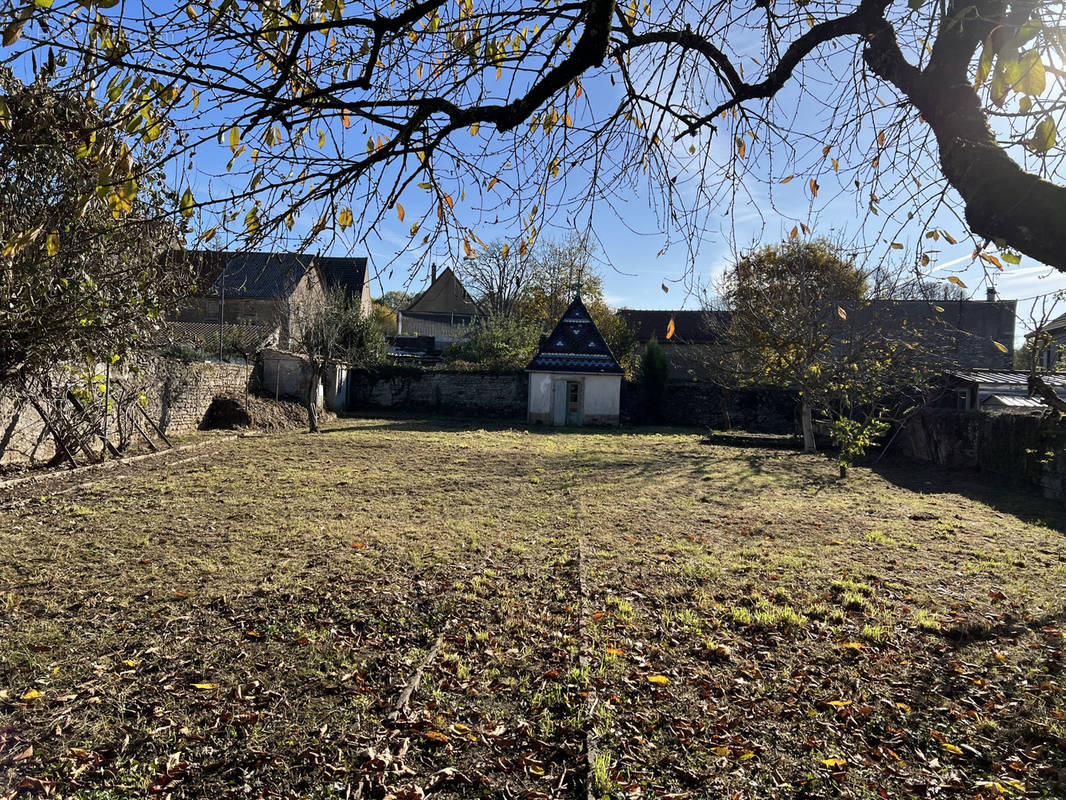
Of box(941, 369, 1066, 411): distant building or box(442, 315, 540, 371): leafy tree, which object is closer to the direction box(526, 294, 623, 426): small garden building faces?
the distant building

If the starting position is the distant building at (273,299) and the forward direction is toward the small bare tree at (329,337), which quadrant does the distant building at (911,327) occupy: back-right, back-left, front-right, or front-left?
front-left

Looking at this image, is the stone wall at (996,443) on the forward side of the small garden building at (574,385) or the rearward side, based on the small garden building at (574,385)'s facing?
on the forward side

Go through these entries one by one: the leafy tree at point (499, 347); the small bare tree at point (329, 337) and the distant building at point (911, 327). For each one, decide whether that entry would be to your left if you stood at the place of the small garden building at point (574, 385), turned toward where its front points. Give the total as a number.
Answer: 1

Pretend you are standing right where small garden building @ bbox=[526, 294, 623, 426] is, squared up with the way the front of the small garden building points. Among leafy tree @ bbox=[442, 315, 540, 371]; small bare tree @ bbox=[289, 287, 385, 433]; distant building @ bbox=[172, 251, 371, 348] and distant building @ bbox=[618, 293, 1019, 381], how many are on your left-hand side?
1

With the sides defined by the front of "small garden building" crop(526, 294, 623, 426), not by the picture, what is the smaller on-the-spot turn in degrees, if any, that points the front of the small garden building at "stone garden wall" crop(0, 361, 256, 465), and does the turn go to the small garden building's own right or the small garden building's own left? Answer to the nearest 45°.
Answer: approximately 45° to the small garden building's own right

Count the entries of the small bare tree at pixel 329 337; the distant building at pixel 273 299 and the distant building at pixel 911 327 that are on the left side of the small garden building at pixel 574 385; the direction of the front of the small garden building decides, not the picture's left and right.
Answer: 1

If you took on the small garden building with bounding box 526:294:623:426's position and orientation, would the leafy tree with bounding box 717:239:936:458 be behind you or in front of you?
in front

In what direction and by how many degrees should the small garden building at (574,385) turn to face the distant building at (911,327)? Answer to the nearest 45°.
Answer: approximately 90° to its left

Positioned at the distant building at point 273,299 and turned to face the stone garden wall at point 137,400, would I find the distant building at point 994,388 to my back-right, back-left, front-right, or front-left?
front-left

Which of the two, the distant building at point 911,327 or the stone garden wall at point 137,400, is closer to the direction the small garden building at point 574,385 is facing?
the stone garden wall

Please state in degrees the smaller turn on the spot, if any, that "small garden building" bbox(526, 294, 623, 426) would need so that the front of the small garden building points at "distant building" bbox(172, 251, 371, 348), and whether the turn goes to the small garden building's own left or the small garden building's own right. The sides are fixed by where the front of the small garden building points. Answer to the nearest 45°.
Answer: approximately 90° to the small garden building's own right

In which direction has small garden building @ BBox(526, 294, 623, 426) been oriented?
toward the camera

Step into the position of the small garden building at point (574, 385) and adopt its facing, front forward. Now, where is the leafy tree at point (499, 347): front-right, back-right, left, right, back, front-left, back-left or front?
back-right

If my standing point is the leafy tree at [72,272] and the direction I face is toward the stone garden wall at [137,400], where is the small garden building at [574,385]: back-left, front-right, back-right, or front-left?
front-right
